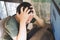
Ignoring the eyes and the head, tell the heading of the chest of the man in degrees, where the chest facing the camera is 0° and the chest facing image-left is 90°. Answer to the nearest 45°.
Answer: approximately 315°
